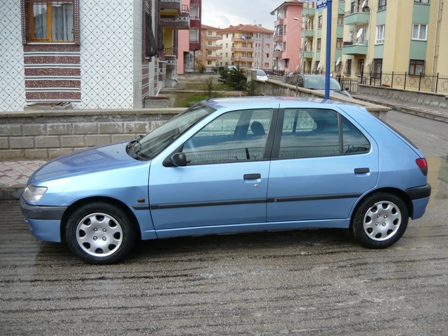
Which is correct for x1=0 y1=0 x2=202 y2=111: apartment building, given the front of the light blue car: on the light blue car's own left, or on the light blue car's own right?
on the light blue car's own right

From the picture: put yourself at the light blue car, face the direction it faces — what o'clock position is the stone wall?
The stone wall is roughly at 2 o'clock from the light blue car.

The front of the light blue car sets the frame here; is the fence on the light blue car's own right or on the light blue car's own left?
on the light blue car's own right

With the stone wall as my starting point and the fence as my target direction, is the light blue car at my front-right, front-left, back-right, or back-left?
back-right

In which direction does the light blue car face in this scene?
to the viewer's left

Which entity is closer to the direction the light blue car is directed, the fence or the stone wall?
the stone wall

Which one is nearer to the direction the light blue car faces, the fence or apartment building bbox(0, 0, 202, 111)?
the apartment building
